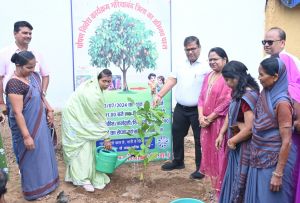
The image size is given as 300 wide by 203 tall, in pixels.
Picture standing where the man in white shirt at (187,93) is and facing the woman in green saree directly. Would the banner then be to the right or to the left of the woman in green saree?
right

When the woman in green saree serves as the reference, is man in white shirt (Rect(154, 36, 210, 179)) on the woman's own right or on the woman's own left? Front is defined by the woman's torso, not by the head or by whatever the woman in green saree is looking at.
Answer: on the woman's own left

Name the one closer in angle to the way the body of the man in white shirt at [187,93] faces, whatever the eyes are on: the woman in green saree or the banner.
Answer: the woman in green saree

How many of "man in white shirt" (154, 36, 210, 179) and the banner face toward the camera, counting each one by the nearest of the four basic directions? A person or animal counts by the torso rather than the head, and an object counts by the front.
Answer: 2

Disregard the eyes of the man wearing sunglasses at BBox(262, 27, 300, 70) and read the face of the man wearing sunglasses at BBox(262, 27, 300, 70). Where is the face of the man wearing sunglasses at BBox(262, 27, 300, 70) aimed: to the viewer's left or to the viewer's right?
to the viewer's left

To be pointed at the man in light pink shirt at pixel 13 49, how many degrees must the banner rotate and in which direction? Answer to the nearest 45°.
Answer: approximately 90° to its right

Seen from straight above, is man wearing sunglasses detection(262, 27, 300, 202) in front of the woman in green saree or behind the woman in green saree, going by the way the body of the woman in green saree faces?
in front

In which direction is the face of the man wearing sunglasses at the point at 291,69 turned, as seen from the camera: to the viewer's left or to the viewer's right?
to the viewer's left

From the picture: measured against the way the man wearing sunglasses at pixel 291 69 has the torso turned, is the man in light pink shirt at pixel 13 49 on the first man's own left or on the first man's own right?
on the first man's own right
